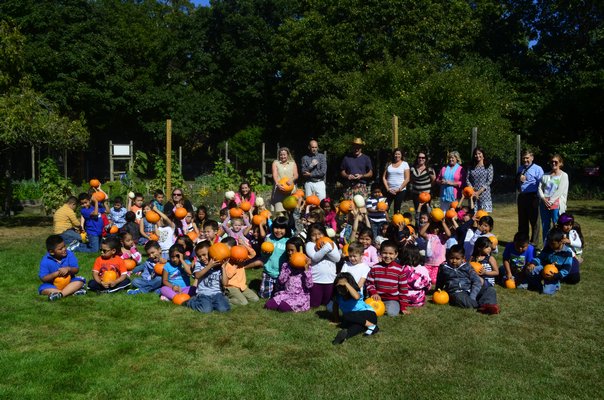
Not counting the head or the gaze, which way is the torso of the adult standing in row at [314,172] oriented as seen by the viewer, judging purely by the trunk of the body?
toward the camera

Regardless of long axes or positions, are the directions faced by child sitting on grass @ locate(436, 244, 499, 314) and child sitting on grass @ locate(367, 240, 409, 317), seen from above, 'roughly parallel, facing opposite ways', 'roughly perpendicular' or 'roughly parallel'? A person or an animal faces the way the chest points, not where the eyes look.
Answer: roughly parallel

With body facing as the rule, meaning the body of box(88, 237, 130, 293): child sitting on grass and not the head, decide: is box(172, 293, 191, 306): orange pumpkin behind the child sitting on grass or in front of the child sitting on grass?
in front

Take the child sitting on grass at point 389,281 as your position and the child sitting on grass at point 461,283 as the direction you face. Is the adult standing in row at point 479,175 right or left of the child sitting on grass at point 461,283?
left

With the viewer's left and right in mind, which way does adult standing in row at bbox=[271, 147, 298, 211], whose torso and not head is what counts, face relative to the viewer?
facing the viewer

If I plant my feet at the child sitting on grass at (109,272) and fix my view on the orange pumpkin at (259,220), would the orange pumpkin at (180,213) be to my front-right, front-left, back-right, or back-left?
front-left

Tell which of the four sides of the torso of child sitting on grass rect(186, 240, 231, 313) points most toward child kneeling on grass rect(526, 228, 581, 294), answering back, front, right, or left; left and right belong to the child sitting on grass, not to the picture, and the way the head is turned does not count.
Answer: left

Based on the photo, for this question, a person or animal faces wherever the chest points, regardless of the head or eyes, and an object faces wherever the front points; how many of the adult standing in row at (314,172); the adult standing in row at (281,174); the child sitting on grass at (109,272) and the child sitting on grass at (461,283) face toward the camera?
4

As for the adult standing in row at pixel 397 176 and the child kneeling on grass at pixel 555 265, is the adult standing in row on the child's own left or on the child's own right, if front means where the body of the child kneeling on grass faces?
on the child's own right

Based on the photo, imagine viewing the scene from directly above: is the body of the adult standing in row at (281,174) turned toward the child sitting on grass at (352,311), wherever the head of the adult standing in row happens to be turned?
yes

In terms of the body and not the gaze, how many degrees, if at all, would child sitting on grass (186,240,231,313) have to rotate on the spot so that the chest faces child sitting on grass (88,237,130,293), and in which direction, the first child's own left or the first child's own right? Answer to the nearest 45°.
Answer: approximately 135° to the first child's own right

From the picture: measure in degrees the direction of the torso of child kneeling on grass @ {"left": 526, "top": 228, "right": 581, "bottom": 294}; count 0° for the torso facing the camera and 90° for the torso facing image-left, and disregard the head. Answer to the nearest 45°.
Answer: approximately 45°

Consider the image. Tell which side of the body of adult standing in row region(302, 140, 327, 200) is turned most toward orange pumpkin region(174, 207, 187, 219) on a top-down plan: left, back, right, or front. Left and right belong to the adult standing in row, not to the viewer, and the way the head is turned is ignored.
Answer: right

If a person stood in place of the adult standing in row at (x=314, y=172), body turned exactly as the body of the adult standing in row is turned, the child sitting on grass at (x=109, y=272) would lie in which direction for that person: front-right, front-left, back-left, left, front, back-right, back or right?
front-right

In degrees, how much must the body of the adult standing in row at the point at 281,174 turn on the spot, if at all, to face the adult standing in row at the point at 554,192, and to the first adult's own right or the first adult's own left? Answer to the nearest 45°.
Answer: approximately 90° to the first adult's own left
